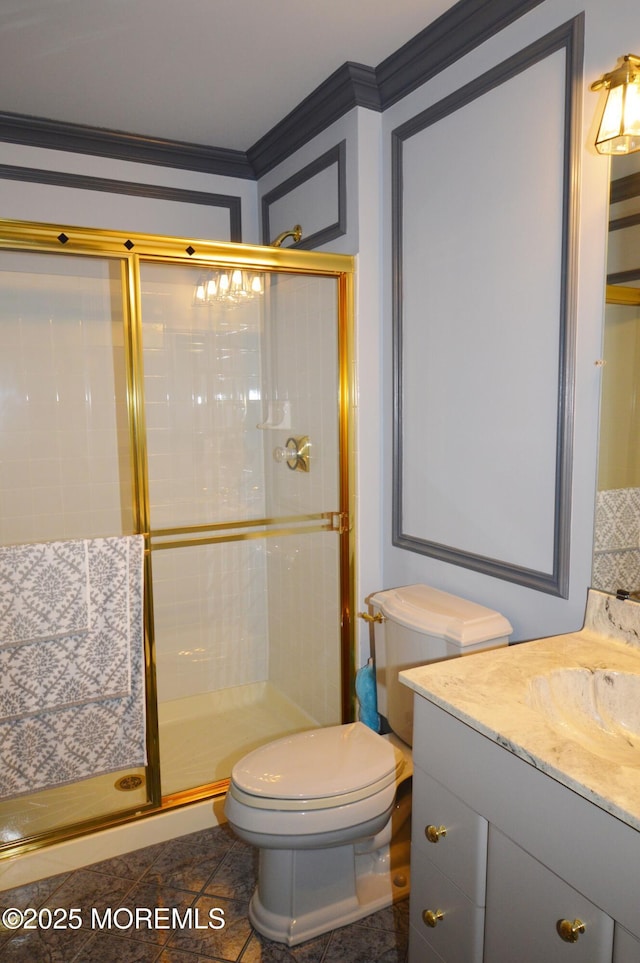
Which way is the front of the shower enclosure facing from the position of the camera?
facing the viewer and to the right of the viewer

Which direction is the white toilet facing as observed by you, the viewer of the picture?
facing the viewer and to the left of the viewer

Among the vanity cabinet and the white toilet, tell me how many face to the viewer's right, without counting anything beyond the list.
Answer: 0

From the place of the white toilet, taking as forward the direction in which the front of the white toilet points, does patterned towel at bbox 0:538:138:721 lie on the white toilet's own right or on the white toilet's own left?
on the white toilet's own right

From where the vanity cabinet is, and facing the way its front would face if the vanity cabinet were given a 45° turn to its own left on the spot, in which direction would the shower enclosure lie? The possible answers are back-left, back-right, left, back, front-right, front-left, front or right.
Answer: back-right
